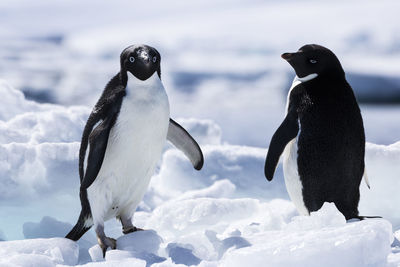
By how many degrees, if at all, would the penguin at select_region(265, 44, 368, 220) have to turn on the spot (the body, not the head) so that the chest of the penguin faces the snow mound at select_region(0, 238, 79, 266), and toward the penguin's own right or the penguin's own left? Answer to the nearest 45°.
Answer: approximately 90° to the penguin's own left

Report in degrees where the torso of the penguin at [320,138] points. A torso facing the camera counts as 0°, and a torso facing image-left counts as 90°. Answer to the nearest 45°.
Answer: approximately 135°

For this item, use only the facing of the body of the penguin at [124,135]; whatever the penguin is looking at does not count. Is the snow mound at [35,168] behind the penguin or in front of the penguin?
behind

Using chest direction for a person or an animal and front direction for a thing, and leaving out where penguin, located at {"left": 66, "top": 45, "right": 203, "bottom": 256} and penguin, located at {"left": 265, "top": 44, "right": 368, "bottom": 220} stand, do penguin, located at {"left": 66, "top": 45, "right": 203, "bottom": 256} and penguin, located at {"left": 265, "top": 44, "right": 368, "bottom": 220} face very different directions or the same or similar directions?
very different directions

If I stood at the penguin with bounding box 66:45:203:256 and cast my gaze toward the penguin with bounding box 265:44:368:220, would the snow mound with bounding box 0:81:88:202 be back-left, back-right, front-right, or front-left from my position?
back-left

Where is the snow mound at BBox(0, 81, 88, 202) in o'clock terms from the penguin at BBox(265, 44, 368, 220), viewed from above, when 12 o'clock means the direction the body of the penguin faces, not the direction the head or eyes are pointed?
The snow mound is roughly at 11 o'clock from the penguin.

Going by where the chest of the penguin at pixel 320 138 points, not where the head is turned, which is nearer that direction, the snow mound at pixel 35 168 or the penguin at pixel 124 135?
the snow mound

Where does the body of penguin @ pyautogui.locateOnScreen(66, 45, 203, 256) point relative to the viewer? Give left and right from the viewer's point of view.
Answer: facing the viewer and to the right of the viewer

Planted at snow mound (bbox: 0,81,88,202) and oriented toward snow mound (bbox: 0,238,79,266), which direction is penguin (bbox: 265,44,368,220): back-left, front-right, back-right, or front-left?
front-left

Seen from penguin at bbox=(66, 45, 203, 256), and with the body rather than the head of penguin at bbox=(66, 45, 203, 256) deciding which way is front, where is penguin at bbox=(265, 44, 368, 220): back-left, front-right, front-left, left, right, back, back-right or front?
front-left
